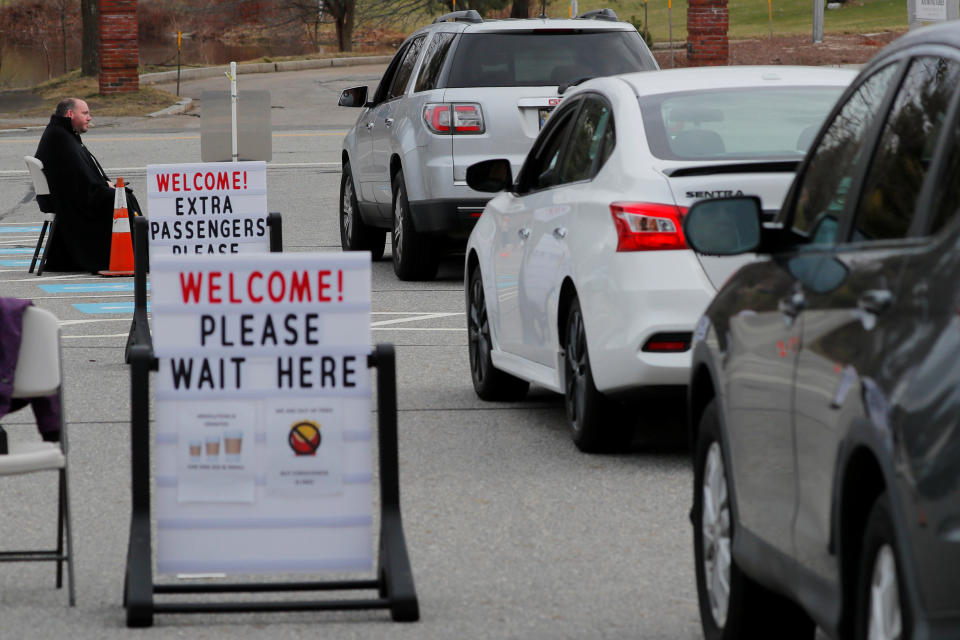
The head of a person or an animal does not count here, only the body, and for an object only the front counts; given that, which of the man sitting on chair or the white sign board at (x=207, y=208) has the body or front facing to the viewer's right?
the man sitting on chair

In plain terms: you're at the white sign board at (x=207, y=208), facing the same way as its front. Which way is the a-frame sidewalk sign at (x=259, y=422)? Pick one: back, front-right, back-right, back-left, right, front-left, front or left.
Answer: front

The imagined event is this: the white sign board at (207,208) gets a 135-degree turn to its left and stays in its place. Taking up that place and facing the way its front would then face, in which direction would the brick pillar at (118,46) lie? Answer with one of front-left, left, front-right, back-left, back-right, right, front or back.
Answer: front-left

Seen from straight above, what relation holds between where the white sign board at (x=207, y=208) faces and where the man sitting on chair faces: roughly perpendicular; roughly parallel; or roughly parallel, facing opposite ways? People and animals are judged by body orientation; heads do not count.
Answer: roughly perpendicular

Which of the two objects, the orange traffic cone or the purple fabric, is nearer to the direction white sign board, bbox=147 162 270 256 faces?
the purple fabric

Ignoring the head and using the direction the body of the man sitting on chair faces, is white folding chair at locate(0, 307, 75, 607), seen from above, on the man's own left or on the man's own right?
on the man's own right

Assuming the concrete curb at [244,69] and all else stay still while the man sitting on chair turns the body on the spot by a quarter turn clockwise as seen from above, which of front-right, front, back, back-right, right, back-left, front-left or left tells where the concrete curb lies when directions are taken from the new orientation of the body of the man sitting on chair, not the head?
back

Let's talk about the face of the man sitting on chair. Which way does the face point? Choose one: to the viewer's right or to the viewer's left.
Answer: to the viewer's right

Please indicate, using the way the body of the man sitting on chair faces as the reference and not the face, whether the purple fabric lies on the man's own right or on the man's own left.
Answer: on the man's own right

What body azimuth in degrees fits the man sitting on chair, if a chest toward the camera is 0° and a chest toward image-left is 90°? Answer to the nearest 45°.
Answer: approximately 270°

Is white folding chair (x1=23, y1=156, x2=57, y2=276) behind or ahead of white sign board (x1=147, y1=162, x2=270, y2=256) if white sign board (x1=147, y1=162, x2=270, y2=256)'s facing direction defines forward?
behind

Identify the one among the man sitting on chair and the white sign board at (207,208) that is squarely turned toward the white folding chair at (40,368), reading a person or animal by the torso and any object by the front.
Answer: the white sign board

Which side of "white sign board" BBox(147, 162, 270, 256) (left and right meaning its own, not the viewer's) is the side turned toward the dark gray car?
front

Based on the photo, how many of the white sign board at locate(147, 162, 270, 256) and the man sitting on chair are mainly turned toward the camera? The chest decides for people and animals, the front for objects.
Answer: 1

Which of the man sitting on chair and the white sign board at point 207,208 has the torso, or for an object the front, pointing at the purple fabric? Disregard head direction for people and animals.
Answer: the white sign board

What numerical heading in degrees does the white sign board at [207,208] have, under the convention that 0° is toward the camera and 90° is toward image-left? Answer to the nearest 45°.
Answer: approximately 0°
